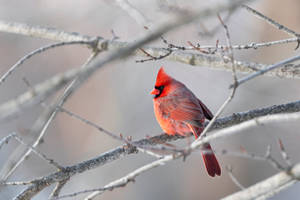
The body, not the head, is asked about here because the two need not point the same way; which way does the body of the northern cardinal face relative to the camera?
to the viewer's left
